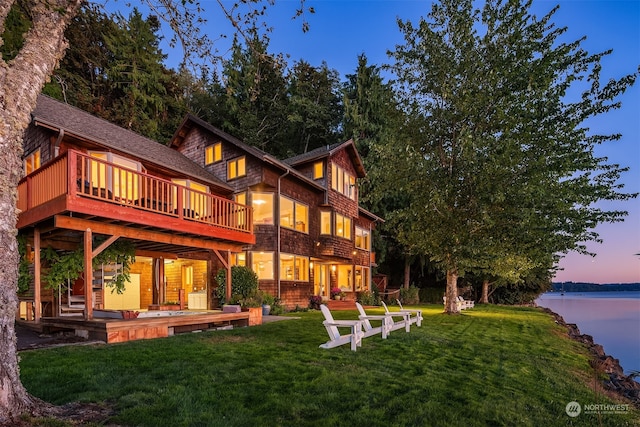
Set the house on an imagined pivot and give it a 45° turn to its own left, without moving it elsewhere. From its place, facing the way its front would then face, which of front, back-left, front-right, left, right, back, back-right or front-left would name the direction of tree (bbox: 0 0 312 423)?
right

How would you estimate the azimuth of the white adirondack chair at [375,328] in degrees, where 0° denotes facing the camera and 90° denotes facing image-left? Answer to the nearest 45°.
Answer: approximately 270°

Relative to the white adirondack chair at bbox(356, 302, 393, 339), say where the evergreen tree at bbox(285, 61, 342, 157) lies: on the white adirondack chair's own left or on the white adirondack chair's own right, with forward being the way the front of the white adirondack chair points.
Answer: on the white adirondack chair's own left

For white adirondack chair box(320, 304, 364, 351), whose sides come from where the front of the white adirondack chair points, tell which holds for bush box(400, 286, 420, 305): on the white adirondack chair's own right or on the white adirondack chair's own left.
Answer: on the white adirondack chair's own left

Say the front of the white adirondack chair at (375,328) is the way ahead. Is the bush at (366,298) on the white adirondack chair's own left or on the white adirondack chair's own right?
on the white adirondack chair's own left

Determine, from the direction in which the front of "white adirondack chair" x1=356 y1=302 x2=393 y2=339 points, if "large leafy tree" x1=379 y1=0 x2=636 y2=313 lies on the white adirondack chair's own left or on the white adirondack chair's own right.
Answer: on the white adirondack chair's own left

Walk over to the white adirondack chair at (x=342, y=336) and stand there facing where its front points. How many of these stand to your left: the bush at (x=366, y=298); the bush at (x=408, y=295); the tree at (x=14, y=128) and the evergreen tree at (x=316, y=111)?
3

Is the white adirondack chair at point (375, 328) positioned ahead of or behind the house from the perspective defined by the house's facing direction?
ahead

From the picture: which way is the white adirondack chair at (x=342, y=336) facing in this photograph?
to the viewer's right
